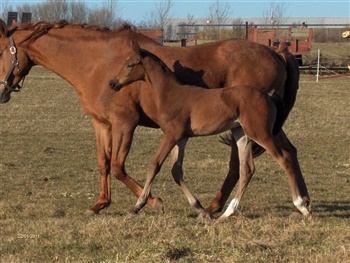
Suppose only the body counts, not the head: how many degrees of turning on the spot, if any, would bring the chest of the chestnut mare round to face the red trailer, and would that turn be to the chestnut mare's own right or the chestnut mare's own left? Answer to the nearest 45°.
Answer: approximately 90° to the chestnut mare's own right

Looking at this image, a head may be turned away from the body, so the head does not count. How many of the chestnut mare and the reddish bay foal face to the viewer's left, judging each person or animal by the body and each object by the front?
2

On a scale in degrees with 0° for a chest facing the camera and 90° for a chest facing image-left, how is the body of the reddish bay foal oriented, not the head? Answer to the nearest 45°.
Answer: approximately 90°

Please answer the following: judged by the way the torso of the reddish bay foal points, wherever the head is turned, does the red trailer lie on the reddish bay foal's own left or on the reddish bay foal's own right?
on the reddish bay foal's own right

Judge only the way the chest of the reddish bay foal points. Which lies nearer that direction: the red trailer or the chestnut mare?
the chestnut mare

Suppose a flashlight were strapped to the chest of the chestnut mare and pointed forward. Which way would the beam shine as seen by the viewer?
to the viewer's left
